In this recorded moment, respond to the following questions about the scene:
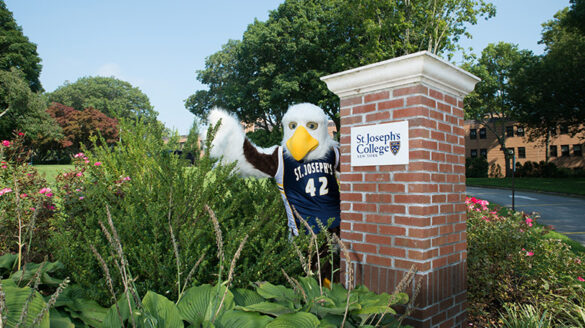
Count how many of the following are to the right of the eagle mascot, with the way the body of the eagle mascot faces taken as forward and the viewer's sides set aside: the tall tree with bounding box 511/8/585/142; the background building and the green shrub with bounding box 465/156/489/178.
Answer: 0

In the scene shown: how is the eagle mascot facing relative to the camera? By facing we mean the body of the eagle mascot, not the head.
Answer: toward the camera

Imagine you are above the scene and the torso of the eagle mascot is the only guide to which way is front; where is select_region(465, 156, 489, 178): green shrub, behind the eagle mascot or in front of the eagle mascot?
behind

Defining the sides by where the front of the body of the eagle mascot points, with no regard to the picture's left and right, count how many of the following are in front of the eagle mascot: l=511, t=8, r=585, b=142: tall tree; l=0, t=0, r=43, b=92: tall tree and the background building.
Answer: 0

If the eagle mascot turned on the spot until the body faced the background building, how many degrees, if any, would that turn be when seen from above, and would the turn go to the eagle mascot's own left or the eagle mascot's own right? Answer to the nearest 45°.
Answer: approximately 135° to the eagle mascot's own left

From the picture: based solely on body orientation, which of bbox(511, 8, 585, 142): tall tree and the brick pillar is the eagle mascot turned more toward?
the brick pillar

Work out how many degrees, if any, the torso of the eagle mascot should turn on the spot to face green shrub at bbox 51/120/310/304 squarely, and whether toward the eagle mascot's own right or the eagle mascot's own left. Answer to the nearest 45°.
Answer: approximately 45° to the eagle mascot's own right

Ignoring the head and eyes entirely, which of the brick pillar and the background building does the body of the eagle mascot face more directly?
the brick pillar

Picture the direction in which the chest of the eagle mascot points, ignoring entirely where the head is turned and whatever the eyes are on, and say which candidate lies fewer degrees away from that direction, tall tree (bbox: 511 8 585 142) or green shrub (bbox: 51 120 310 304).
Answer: the green shrub

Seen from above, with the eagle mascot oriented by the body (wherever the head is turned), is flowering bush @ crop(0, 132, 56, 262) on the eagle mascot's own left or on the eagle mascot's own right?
on the eagle mascot's own right

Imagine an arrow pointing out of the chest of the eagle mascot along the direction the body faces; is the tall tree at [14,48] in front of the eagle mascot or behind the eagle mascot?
behind

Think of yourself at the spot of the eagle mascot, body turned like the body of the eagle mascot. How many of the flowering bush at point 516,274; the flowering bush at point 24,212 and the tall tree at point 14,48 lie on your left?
1

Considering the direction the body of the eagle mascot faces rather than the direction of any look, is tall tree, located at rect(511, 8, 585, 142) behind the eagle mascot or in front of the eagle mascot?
behind
